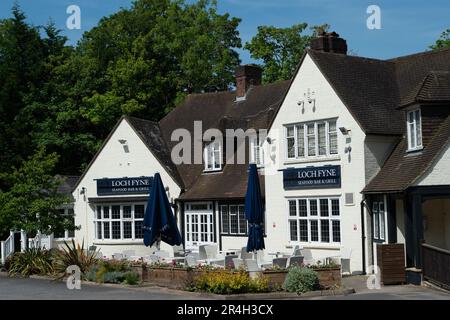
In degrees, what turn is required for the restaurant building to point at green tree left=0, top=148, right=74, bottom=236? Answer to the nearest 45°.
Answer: approximately 45° to its right

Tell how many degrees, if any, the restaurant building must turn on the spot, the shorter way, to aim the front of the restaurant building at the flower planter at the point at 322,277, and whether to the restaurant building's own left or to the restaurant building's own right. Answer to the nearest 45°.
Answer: approximately 45° to the restaurant building's own left

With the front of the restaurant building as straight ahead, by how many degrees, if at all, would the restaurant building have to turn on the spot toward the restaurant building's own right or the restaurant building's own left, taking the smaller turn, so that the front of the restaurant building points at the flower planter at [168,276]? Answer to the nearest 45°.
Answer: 0° — it already faces it

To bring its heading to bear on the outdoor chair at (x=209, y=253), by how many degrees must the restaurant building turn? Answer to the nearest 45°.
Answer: approximately 45° to its right

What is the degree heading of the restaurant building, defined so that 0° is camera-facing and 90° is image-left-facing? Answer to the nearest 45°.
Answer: approximately 45°

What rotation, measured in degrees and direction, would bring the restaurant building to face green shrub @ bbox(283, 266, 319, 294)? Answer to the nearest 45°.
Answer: approximately 45° to its left

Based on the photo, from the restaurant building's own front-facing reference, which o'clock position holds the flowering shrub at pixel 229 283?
The flowering shrub is roughly at 11 o'clock from the restaurant building.
